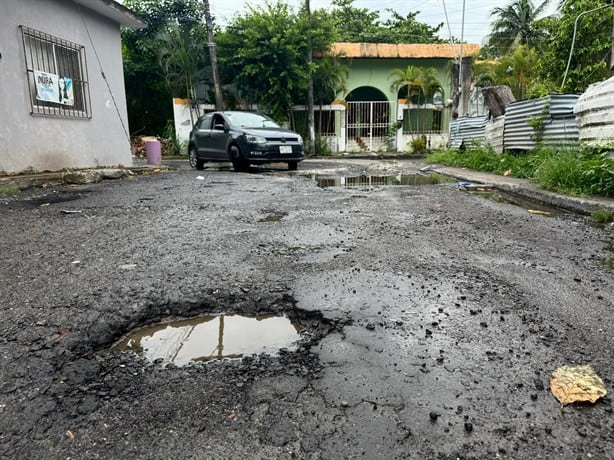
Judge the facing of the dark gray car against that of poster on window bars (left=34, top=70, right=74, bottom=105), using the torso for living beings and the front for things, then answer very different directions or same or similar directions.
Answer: same or similar directions

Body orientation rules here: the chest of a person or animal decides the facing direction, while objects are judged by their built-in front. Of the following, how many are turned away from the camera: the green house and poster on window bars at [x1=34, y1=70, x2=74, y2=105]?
0

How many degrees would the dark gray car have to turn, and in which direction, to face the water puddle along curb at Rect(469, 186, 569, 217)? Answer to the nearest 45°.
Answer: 0° — it already faces it

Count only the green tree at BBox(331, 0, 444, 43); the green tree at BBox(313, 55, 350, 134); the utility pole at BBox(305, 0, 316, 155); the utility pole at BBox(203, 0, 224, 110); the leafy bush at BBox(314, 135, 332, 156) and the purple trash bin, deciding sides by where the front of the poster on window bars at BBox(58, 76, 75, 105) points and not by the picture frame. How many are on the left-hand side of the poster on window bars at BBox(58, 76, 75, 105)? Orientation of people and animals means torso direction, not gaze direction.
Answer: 6

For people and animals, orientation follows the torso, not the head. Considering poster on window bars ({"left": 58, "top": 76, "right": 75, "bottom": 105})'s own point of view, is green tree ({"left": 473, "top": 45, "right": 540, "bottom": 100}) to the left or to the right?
on its left

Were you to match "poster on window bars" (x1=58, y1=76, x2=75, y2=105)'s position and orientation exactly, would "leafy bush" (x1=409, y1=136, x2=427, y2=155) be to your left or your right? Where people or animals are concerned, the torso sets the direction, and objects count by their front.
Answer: on your left

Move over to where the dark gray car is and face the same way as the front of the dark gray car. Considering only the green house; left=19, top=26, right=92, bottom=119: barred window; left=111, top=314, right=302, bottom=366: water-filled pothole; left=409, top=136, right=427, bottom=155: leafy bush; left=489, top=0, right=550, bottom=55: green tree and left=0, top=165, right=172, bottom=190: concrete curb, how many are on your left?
3

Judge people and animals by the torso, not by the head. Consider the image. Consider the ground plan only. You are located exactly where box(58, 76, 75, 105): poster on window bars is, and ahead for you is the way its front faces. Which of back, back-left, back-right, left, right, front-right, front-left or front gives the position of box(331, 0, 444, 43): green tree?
left

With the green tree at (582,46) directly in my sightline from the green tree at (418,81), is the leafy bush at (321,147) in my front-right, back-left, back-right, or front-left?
back-right

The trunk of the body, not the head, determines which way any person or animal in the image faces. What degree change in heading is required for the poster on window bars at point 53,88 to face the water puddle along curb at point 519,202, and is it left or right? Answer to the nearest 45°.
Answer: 0° — it already faces it

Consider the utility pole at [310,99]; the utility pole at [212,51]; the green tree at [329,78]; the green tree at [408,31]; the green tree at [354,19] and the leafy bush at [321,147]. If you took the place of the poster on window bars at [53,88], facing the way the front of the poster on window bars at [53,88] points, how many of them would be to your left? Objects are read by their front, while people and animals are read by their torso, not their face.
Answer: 6

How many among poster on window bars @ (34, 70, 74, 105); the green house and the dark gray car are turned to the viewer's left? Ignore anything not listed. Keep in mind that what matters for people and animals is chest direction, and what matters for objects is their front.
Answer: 0

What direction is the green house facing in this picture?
toward the camera

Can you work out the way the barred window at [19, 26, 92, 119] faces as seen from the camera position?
facing the viewer and to the right of the viewer

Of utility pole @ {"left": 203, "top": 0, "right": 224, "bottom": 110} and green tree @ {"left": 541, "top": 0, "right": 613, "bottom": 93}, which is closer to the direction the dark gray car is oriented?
the green tree

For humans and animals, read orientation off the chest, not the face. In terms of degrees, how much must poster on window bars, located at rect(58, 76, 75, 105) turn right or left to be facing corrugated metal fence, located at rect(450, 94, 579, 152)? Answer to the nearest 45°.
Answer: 0° — it already faces it
